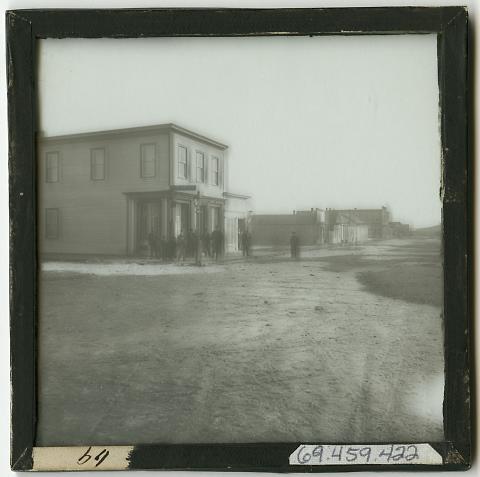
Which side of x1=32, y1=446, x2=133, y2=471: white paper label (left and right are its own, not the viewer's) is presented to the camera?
front
